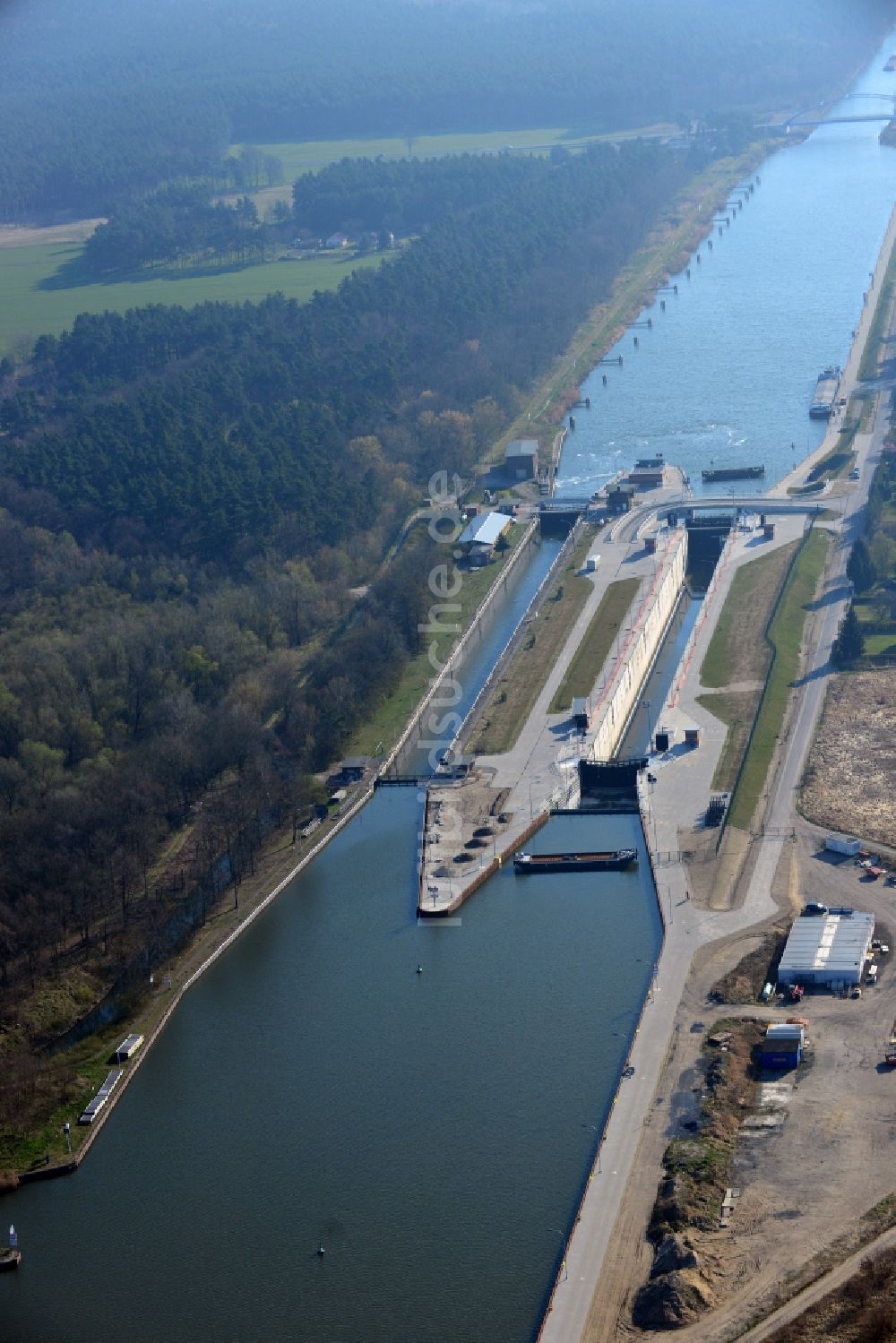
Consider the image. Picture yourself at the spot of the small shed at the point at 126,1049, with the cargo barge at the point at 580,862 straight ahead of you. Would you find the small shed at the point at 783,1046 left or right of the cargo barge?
right
